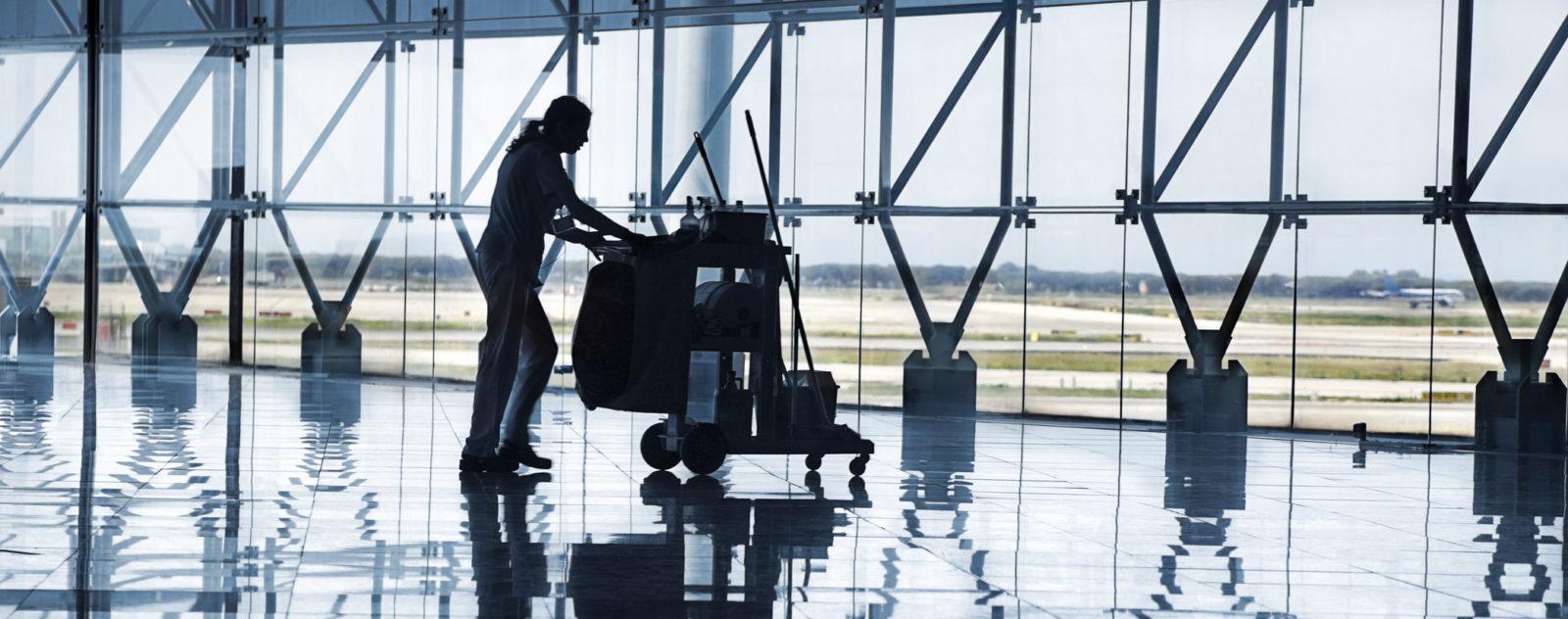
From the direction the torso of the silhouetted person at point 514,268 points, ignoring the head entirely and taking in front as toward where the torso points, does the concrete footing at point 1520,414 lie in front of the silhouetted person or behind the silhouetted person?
in front

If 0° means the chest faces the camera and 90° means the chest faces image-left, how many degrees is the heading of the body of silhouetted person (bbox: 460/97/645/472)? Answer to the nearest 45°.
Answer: approximately 270°

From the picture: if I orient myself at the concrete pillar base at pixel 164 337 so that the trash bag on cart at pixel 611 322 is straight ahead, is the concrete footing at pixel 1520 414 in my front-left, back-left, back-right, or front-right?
front-left

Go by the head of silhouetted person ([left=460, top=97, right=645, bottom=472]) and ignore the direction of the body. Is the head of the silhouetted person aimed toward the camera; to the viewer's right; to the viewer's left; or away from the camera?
to the viewer's right

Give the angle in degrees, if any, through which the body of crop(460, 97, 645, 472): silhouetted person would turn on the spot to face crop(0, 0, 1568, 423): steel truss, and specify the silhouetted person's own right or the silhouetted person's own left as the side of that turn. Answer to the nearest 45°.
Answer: approximately 90° to the silhouetted person's own left

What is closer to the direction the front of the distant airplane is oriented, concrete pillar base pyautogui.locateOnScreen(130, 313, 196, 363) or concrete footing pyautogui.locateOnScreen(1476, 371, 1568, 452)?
the concrete footing

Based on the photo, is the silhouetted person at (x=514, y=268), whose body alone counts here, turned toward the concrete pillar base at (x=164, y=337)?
no

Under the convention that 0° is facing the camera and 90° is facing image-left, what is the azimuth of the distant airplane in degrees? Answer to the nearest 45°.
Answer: approximately 270°

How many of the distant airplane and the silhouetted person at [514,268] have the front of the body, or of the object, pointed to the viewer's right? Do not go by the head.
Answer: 2

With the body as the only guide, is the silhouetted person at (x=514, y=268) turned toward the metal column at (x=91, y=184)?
no

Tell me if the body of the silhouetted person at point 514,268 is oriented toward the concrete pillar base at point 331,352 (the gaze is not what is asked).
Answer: no
